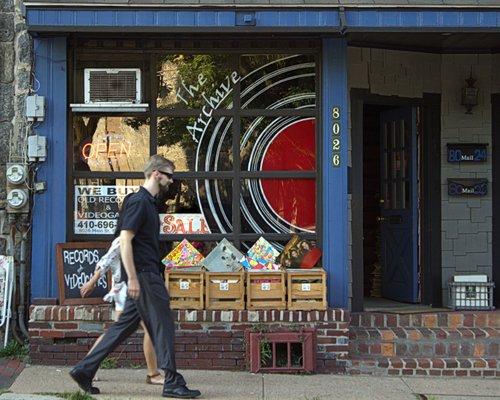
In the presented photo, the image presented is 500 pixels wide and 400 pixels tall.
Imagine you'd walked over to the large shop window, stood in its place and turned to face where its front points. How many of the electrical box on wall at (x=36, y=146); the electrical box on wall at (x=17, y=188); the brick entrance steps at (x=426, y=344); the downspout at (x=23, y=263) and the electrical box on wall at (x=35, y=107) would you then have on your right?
4

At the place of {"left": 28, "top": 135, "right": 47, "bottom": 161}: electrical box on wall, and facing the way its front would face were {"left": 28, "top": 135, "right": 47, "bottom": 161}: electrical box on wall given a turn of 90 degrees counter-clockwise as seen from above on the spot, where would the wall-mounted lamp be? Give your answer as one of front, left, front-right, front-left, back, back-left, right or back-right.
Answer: front

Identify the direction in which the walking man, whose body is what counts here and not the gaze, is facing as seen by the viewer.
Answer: to the viewer's right

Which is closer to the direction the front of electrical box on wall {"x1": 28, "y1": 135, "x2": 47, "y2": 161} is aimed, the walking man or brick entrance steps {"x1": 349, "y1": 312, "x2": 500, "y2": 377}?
the walking man

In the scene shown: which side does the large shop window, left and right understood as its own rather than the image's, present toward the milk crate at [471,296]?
left

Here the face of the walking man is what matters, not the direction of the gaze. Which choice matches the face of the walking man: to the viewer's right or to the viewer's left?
to the viewer's right

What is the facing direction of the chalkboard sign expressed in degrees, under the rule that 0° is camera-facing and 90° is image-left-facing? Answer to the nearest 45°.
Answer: approximately 0°
